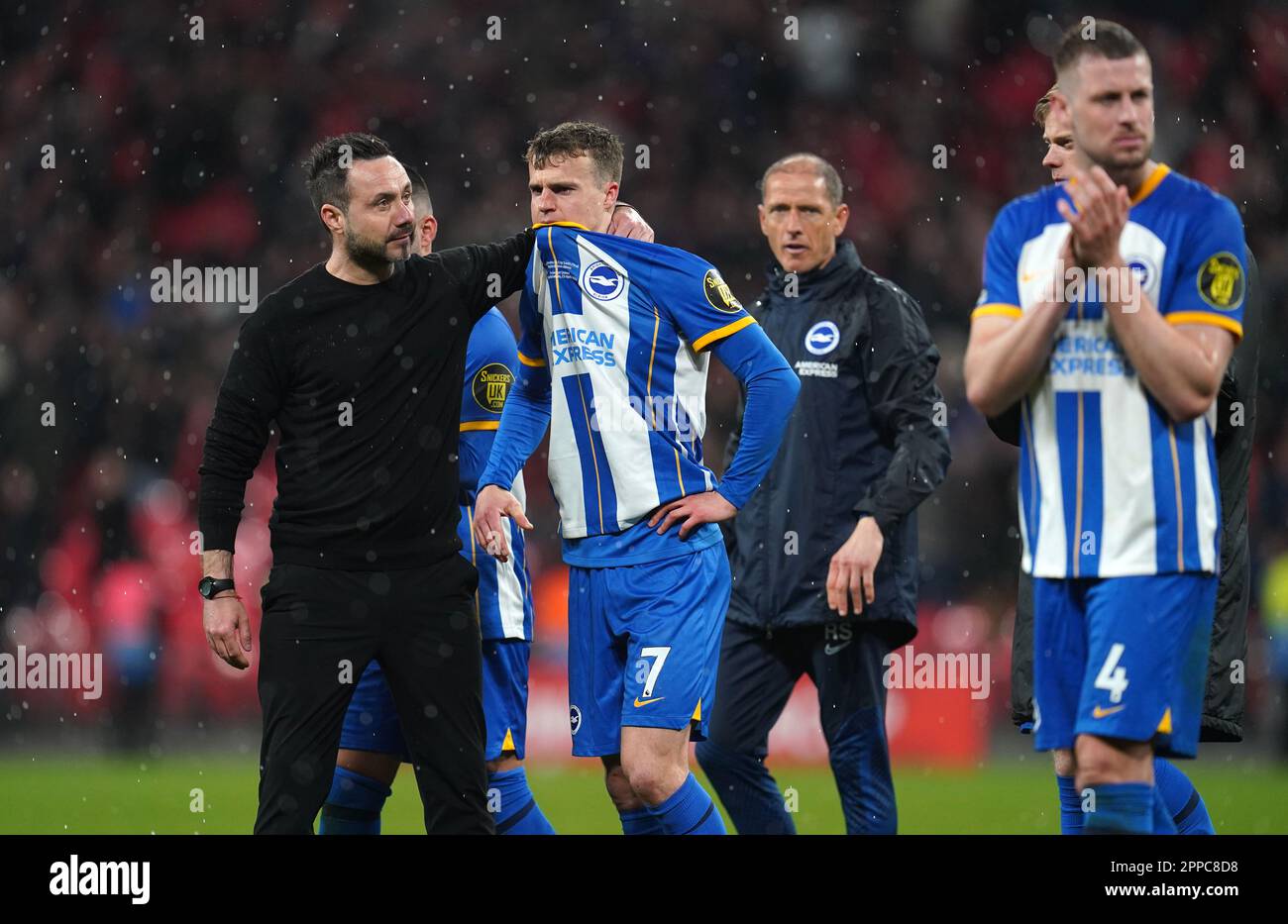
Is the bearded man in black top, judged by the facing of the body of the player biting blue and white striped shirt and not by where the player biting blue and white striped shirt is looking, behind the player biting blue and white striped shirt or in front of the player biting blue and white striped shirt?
in front

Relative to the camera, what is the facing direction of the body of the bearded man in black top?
toward the camera

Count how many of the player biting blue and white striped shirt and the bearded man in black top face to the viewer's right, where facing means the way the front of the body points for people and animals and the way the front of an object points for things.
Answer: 0

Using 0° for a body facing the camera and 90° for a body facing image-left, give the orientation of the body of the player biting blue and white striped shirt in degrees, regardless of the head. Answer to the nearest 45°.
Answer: approximately 45°

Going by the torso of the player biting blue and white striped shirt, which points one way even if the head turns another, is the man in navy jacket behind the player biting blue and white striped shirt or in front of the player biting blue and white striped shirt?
behind

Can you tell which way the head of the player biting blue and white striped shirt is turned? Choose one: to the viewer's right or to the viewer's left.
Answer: to the viewer's left

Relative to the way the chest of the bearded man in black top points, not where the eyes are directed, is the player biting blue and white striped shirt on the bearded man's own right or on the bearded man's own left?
on the bearded man's own left

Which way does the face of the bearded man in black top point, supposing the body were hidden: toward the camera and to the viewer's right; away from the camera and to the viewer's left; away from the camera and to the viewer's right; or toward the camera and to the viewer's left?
toward the camera and to the viewer's right
